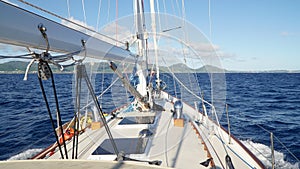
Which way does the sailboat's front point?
away from the camera
